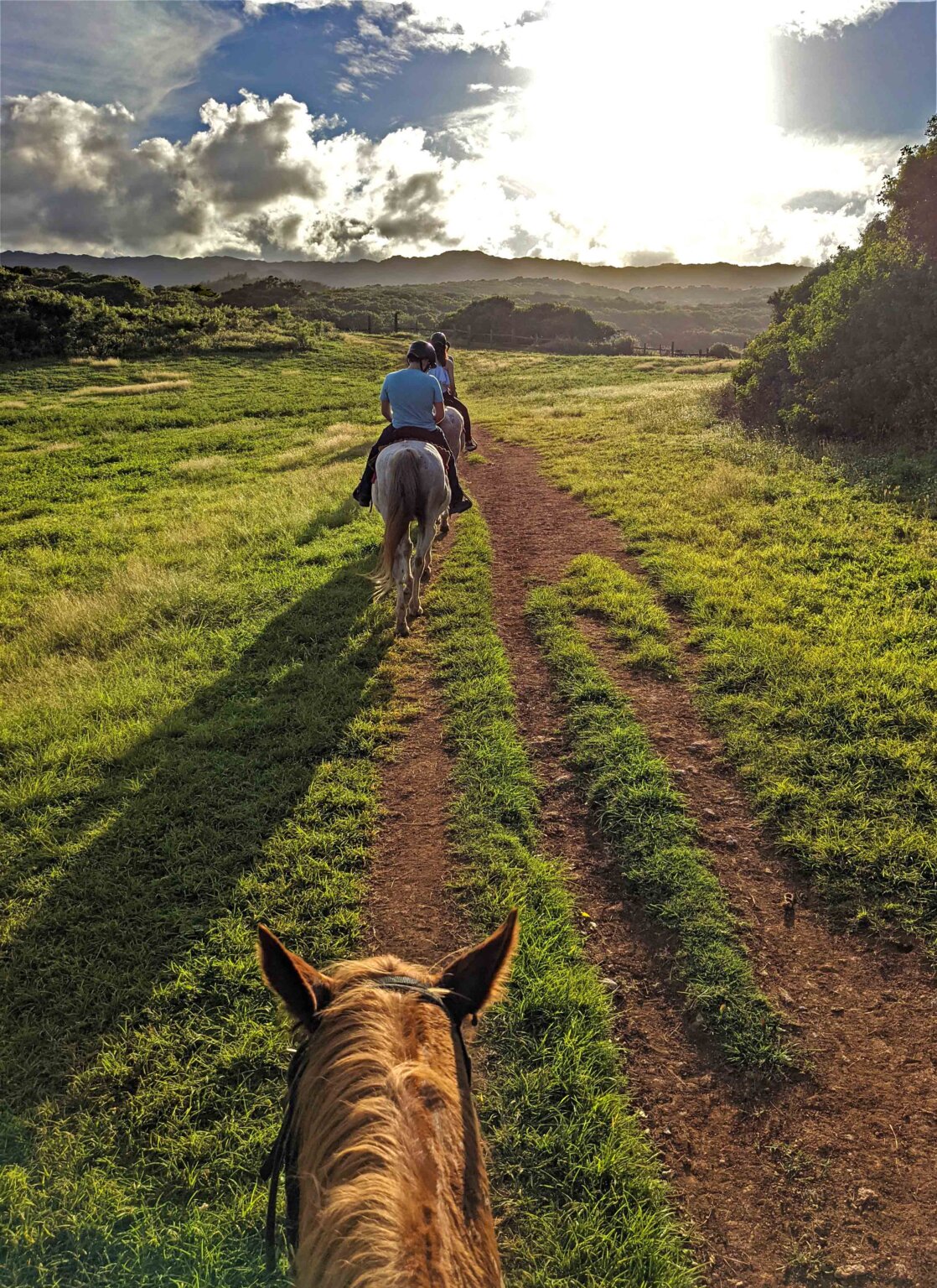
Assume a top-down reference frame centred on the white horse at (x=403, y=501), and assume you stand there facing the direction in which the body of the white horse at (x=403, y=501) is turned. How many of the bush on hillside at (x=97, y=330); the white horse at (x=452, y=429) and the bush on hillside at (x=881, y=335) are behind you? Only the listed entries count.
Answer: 0

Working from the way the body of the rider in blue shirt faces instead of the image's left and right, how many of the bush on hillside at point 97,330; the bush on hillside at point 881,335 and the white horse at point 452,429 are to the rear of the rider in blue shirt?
0

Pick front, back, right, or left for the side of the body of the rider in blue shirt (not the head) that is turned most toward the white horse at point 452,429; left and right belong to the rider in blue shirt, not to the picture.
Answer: front

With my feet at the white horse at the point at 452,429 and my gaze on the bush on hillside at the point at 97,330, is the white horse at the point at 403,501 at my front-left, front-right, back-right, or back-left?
back-left

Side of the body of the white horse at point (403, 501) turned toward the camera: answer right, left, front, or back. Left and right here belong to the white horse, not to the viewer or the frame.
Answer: back

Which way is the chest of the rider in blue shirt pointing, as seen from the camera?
away from the camera

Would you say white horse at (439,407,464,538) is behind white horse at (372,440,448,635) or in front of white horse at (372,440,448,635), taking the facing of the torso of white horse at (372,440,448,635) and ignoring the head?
in front
